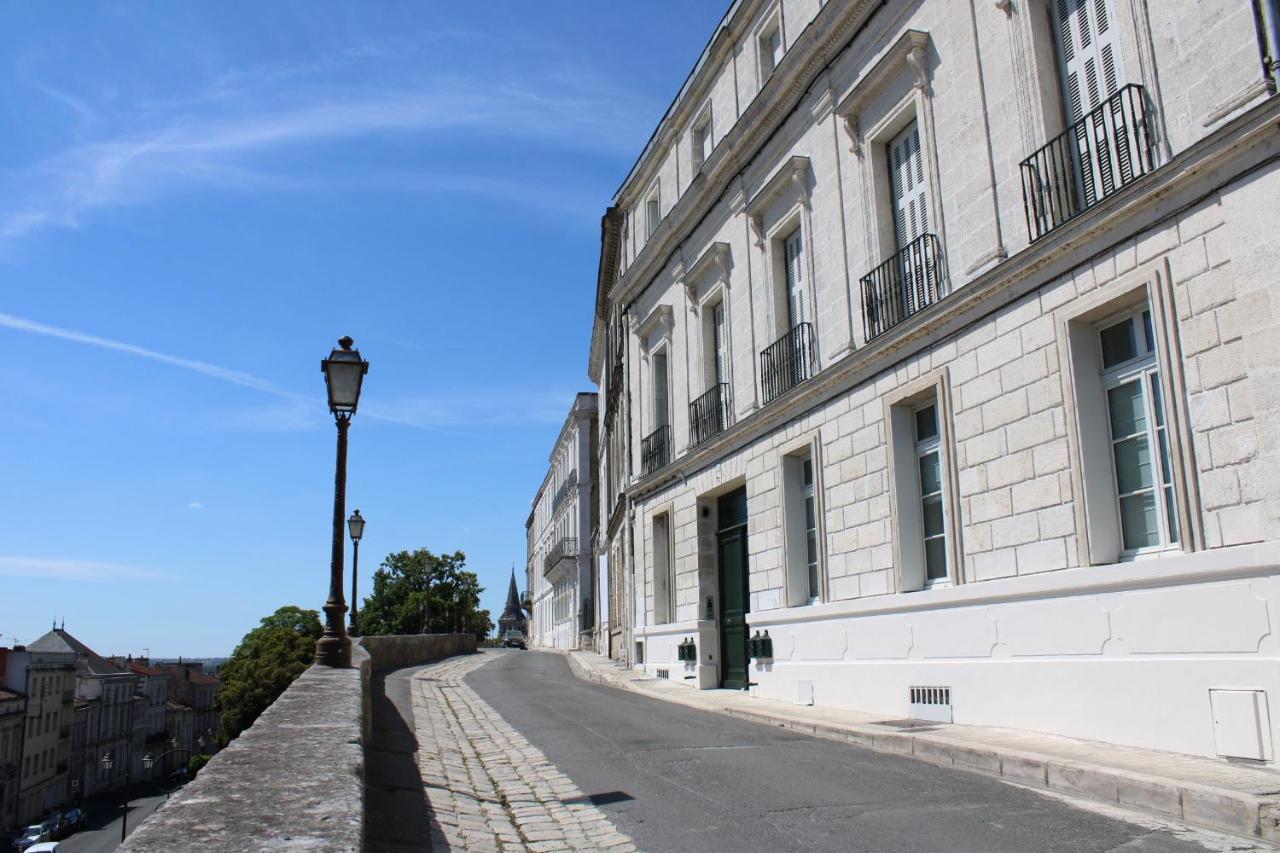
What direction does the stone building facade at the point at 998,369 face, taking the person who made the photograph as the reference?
facing the viewer and to the left of the viewer

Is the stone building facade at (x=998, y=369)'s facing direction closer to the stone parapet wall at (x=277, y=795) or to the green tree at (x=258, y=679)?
the stone parapet wall

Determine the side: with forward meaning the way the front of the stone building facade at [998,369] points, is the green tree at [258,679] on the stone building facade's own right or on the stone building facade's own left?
on the stone building facade's own right

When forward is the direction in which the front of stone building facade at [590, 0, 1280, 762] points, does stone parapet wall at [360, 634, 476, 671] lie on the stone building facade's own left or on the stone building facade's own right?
on the stone building facade's own right

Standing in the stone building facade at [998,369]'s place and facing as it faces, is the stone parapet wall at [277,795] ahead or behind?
ahead
